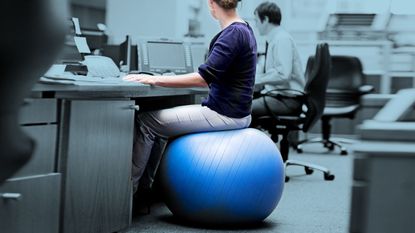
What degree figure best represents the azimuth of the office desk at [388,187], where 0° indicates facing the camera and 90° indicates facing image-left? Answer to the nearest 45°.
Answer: approximately 90°

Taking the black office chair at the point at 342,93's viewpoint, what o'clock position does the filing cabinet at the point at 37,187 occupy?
The filing cabinet is roughly at 11 o'clock from the black office chair.

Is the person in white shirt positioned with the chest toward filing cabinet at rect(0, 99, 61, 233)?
no

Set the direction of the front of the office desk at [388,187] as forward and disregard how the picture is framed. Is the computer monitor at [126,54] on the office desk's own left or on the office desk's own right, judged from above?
on the office desk's own right

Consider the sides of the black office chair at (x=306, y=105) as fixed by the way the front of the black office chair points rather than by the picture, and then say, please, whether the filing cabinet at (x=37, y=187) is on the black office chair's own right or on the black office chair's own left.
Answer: on the black office chair's own left

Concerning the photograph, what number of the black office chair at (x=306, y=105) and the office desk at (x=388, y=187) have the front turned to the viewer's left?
2

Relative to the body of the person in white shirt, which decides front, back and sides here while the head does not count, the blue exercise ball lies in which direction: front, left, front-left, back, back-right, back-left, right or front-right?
left

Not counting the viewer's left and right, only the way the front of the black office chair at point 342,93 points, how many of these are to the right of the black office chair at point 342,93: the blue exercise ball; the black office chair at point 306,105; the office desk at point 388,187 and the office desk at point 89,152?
0

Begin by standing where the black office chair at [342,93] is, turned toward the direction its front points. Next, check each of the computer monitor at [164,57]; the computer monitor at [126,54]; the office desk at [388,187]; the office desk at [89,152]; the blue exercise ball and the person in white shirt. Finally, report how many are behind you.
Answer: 0

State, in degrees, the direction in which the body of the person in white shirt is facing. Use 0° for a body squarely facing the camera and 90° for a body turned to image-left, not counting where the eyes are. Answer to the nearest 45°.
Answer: approximately 90°

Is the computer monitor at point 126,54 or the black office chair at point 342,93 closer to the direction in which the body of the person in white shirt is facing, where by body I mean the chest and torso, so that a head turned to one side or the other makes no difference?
the computer monitor

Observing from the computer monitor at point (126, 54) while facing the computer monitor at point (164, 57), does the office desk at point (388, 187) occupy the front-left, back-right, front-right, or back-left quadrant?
front-right

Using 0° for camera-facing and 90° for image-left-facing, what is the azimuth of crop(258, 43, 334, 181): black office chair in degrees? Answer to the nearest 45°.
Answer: approximately 90°

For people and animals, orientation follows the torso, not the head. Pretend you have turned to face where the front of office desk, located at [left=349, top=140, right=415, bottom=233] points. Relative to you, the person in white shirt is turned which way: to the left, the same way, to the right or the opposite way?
the same way
